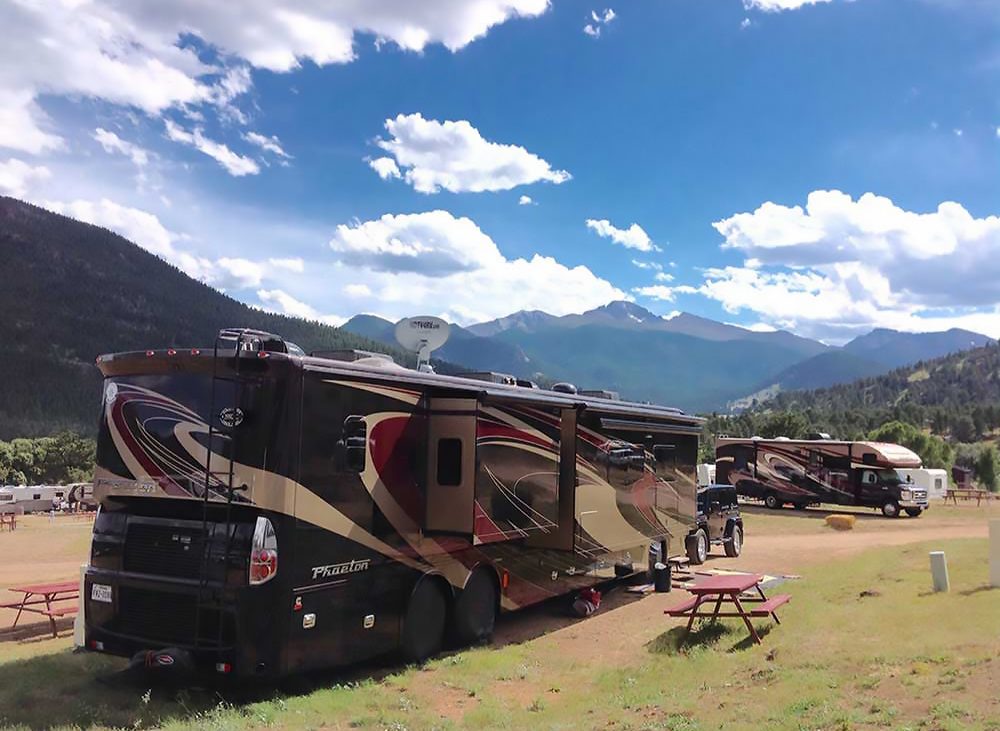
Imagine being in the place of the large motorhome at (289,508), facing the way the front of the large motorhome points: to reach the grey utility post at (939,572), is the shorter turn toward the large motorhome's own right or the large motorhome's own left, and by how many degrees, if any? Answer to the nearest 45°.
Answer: approximately 45° to the large motorhome's own right

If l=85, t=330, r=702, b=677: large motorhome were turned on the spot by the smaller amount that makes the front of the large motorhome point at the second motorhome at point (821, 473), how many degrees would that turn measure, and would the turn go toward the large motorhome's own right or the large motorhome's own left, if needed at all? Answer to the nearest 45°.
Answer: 0° — it already faces it

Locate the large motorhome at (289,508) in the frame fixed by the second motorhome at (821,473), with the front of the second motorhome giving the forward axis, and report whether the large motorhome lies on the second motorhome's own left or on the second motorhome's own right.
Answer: on the second motorhome's own right

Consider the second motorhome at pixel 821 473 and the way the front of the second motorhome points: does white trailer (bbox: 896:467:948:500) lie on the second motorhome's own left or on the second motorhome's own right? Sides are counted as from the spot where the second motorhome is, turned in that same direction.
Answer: on the second motorhome's own left

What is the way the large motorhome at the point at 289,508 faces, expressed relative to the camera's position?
facing away from the viewer and to the right of the viewer

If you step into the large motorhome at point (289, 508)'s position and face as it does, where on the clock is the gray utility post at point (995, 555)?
The gray utility post is roughly at 1 o'clock from the large motorhome.

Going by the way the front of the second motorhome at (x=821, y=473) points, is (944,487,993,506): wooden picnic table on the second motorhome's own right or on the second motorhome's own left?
on the second motorhome's own left

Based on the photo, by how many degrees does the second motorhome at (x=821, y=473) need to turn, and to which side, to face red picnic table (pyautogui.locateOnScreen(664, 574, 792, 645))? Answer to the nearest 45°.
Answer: approximately 45° to its right

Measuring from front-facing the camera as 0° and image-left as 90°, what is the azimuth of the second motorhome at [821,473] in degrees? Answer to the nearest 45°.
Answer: approximately 315°
